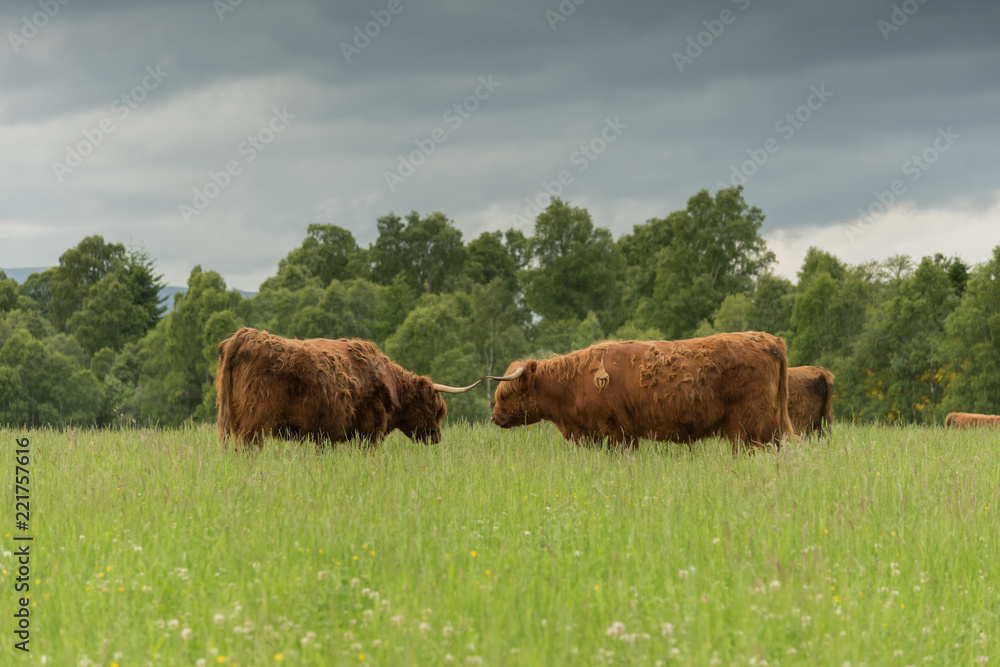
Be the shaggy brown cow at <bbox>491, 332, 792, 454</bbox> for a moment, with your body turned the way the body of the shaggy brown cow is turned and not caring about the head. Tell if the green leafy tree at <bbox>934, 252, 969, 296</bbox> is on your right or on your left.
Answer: on your right

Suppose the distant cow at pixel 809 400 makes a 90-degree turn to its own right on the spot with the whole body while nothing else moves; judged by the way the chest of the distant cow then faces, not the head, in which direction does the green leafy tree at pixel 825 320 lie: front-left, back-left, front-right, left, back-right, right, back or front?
front-left

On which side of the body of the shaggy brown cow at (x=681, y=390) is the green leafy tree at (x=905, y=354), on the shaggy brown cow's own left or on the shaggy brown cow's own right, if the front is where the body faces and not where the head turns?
on the shaggy brown cow's own right

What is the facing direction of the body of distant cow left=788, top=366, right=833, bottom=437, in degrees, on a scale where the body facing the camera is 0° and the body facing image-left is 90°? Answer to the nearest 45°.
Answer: approximately 135°

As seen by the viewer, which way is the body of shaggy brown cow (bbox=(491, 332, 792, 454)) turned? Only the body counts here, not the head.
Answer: to the viewer's left

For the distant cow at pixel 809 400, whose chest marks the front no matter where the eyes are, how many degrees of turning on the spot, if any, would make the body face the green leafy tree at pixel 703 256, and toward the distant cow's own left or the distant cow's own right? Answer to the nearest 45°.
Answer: approximately 45° to the distant cow's own right

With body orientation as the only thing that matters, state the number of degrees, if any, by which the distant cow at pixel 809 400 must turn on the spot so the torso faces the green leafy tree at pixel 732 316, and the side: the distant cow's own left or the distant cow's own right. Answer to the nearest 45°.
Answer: approximately 45° to the distant cow's own right

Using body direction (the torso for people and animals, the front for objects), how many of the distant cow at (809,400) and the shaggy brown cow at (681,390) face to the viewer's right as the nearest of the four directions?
0

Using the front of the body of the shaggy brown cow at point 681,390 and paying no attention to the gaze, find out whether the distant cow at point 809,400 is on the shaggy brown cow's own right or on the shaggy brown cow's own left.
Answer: on the shaggy brown cow's own right
